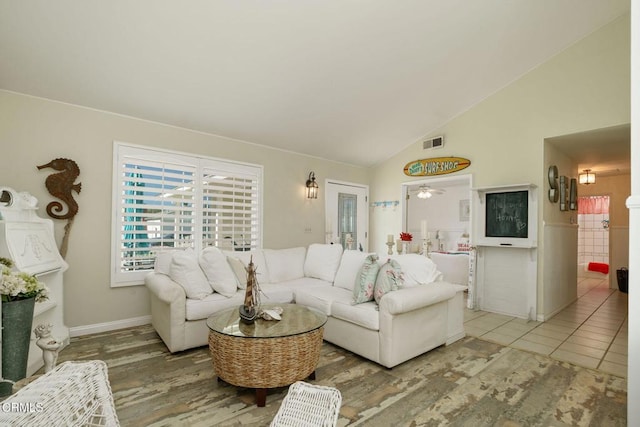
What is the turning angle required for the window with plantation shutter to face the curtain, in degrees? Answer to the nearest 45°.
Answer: approximately 45° to its left

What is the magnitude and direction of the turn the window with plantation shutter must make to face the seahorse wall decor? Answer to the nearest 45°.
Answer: approximately 135° to its right

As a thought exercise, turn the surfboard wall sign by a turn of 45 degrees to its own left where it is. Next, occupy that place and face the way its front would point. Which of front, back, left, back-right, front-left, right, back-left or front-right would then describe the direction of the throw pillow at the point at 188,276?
right

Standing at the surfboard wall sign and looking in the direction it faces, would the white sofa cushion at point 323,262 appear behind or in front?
in front

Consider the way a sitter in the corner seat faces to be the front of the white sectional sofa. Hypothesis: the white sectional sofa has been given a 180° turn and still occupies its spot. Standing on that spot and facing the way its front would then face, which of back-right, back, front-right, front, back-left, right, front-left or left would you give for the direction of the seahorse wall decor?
left

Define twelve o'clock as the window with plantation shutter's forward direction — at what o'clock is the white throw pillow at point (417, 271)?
The white throw pillow is roughly at 12 o'clock from the window with plantation shutter.

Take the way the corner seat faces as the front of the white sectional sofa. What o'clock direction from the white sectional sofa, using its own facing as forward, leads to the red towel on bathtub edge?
The red towel on bathtub edge is roughly at 8 o'clock from the white sectional sofa.

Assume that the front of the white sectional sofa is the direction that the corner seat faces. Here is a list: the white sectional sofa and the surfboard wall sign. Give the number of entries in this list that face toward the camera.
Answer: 2

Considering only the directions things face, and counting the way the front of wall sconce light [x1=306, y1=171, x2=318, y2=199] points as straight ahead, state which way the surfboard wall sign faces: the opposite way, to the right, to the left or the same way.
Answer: to the right

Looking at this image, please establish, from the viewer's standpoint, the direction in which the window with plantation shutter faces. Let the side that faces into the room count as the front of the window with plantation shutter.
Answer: facing the viewer and to the right of the viewer

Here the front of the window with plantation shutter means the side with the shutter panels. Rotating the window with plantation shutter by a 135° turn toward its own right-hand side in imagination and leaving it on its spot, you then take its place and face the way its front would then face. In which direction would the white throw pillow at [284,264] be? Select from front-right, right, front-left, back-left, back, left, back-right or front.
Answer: back

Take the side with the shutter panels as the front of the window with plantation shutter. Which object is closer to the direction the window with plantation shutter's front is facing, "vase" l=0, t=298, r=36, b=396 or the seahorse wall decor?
the vase

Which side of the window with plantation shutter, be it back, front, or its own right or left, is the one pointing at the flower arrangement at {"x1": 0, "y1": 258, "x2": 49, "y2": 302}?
right

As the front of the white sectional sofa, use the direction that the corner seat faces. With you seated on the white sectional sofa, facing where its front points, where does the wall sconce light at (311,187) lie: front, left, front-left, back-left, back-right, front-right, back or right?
back

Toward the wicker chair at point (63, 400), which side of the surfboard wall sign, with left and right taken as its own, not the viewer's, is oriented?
front
